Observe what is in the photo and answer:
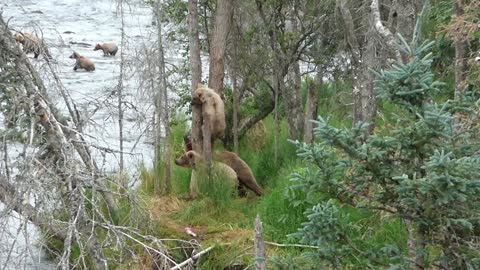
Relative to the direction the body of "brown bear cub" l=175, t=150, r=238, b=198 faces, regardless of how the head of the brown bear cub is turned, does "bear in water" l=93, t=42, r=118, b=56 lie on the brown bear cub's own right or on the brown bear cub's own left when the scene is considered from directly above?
on the brown bear cub's own right

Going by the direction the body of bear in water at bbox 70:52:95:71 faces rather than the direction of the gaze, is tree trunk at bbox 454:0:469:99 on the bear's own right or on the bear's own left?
on the bear's own left

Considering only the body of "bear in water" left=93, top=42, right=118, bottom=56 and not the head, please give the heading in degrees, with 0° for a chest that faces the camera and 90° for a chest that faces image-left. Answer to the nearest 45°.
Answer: approximately 90°

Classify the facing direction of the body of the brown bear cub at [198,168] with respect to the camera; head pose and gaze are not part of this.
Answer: to the viewer's left

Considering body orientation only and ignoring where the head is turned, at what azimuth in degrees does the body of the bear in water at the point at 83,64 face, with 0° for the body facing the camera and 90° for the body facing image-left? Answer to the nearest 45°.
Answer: approximately 90°

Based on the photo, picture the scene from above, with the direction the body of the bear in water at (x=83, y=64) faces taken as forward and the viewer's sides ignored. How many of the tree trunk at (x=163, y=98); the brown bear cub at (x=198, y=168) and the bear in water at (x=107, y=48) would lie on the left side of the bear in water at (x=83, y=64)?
2

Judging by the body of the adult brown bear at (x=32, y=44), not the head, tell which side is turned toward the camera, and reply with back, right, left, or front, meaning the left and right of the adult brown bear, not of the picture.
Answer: left

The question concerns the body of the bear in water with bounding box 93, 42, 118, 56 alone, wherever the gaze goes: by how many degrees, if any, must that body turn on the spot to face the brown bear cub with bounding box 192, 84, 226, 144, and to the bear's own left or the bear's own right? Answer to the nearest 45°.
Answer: approximately 90° to the bear's own left
